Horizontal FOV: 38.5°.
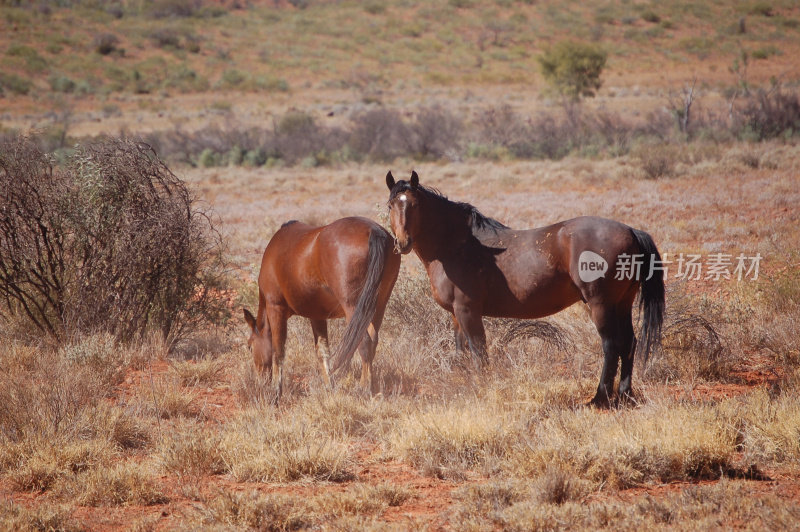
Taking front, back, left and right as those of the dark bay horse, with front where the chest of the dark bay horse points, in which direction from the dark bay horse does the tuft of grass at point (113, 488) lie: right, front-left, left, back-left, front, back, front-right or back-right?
front-left

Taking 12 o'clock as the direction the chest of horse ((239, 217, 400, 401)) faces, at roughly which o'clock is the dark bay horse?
The dark bay horse is roughly at 5 o'clock from the horse.

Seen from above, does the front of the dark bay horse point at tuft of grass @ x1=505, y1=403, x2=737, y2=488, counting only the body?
no

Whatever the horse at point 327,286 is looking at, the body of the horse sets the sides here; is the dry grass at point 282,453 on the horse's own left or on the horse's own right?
on the horse's own left

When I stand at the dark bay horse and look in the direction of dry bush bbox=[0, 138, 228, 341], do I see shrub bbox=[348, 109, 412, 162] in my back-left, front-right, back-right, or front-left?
front-right

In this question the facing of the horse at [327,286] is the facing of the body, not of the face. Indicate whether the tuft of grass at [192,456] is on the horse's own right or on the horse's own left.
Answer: on the horse's own left

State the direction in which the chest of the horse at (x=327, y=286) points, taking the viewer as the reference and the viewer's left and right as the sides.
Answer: facing away from the viewer and to the left of the viewer

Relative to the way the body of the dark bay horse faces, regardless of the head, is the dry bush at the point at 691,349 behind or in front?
behind

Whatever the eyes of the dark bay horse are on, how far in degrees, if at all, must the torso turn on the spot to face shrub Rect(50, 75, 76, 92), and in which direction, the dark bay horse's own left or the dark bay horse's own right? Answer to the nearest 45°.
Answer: approximately 45° to the dark bay horse's own right

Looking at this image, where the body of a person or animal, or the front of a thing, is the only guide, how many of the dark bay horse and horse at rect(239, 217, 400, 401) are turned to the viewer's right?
0

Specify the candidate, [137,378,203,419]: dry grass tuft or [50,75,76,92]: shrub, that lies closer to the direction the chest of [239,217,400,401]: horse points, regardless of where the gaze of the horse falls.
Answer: the shrub

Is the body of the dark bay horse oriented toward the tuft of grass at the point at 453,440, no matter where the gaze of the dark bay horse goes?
no

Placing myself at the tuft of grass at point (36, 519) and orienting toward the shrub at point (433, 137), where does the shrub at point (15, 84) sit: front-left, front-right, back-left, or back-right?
front-left

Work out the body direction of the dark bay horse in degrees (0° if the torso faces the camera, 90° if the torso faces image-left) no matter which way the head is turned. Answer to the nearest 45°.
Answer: approximately 90°

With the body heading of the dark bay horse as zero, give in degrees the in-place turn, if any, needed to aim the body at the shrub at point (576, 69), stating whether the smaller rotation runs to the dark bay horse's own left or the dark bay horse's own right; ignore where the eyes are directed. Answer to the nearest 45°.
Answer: approximately 90° to the dark bay horse's own right
